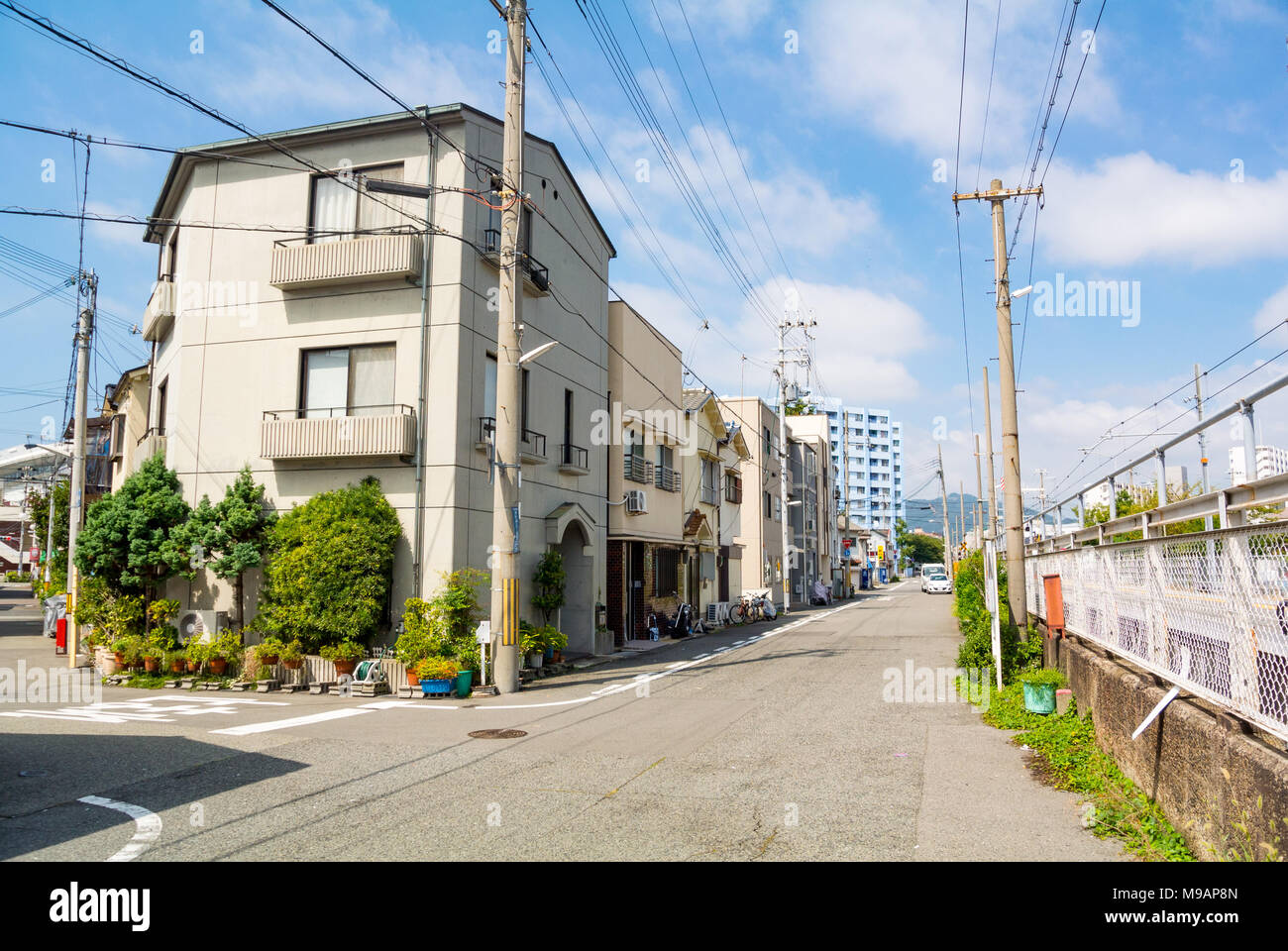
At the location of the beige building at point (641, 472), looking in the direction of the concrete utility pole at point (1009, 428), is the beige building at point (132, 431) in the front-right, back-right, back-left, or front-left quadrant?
back-right

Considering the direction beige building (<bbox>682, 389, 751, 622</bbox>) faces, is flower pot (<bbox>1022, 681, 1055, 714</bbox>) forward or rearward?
forward

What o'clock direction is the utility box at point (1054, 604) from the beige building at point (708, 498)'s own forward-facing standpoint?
The utility box is roughly at 1 o'clock from the beige building.

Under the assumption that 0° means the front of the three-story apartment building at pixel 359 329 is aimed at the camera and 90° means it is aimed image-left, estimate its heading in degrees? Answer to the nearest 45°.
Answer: approximately 315°

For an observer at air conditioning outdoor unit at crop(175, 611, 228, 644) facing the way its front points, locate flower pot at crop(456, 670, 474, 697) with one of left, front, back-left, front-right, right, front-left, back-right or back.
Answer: left

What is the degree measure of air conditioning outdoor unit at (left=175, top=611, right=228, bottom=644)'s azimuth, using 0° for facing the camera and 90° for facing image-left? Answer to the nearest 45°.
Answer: approximately 45°

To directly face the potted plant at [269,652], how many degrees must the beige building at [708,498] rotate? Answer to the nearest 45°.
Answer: approximately 45° to its right

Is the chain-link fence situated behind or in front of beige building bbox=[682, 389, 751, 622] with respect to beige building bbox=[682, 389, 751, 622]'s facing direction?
in front

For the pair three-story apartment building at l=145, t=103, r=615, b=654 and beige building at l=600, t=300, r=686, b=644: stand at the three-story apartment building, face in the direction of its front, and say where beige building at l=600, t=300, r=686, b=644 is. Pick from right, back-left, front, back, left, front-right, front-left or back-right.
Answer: left

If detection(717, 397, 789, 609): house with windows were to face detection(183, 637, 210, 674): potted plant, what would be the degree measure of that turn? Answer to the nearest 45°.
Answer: approximately 45° to its right

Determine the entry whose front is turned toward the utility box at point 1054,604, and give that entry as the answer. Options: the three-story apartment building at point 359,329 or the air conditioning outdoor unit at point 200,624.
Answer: the three-story apartment building
